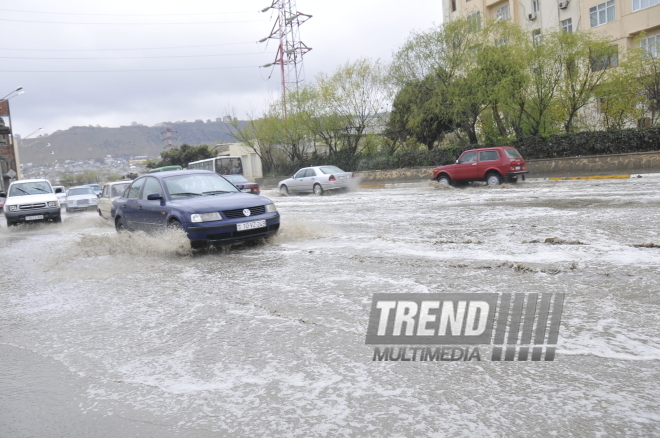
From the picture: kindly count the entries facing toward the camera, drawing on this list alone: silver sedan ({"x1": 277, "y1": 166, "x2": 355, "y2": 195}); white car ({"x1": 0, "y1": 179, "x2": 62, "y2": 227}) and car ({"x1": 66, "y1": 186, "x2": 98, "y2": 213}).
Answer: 2

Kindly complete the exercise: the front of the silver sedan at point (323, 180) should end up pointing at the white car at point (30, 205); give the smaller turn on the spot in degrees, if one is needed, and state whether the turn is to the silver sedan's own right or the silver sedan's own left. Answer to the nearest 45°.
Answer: approximately 90° to the silver sedan's own left

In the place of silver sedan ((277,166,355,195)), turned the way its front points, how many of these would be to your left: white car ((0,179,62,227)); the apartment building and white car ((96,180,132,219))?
2

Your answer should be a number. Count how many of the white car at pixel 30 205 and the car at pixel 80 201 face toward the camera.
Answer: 2

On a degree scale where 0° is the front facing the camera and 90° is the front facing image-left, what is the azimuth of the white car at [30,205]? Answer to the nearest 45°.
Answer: approximately 0°

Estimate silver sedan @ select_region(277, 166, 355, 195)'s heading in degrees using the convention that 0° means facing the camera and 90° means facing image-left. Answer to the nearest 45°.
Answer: approximately 135°

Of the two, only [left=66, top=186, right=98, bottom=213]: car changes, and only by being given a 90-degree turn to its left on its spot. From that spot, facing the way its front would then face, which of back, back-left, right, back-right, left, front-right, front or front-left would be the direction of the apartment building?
front
